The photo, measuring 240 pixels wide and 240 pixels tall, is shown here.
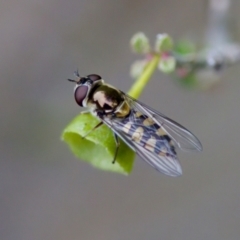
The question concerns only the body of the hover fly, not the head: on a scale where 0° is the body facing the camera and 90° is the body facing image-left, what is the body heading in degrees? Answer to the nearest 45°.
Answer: approximately 135°
